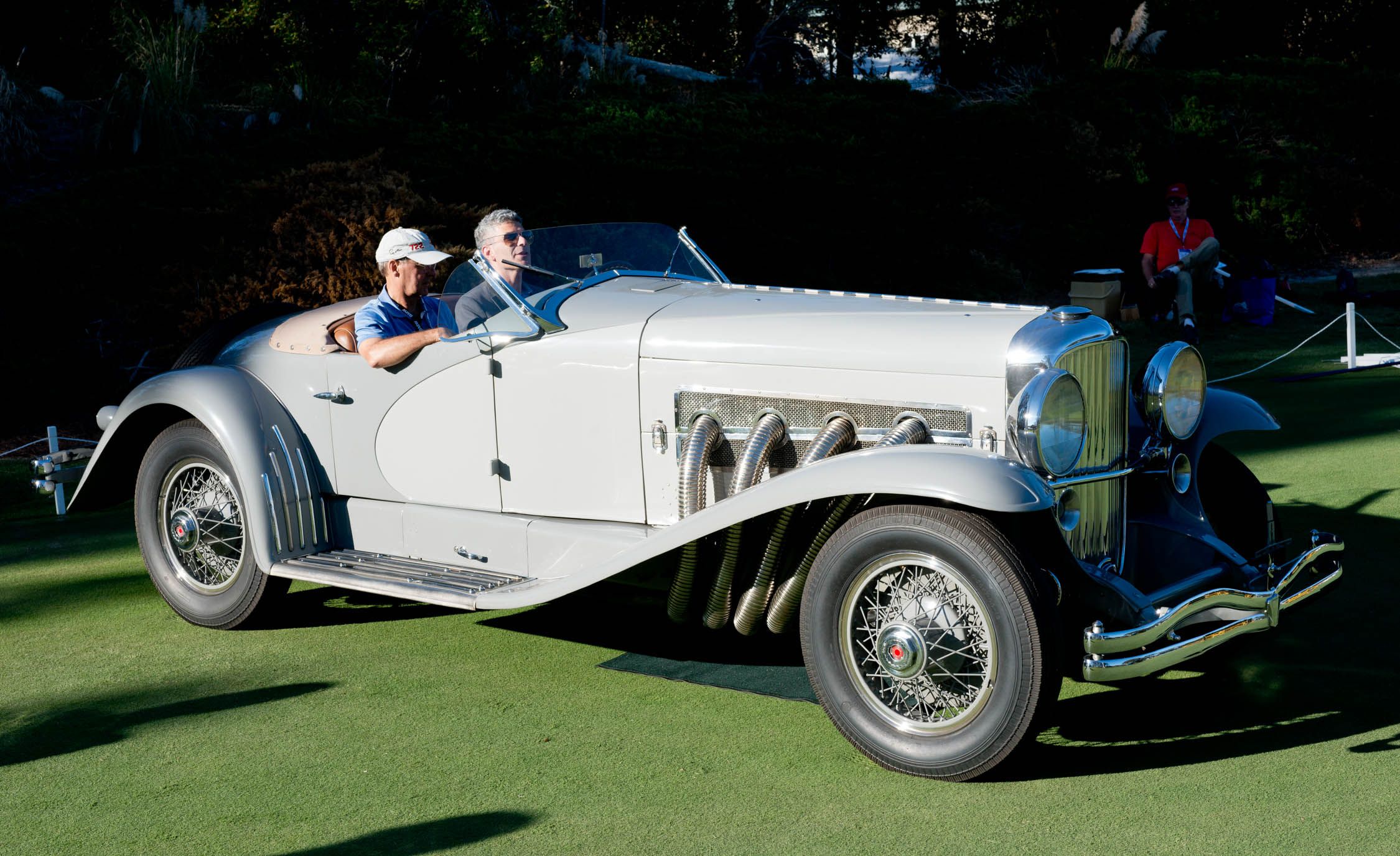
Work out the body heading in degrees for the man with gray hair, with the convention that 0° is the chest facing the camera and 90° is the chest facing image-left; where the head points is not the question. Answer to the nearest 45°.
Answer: approximately 315°

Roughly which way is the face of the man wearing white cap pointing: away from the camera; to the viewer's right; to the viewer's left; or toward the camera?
to the viewer's right

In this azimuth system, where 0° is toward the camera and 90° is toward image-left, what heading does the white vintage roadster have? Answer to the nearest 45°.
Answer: approximately 315°

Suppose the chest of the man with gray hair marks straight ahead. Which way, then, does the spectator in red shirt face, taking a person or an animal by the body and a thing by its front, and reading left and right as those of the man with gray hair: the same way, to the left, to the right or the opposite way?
to the right

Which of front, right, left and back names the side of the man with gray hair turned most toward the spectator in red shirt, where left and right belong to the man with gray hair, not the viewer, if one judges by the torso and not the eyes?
left

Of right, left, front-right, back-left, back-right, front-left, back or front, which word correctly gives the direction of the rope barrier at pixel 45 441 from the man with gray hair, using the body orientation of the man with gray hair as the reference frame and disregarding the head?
back

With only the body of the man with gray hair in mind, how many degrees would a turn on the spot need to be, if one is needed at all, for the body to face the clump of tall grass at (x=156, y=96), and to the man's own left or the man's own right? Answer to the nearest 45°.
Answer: approximately 135° to the man's own left

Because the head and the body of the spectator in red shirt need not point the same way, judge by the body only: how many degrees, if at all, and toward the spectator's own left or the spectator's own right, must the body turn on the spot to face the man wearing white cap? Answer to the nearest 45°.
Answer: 0° — they already face them
